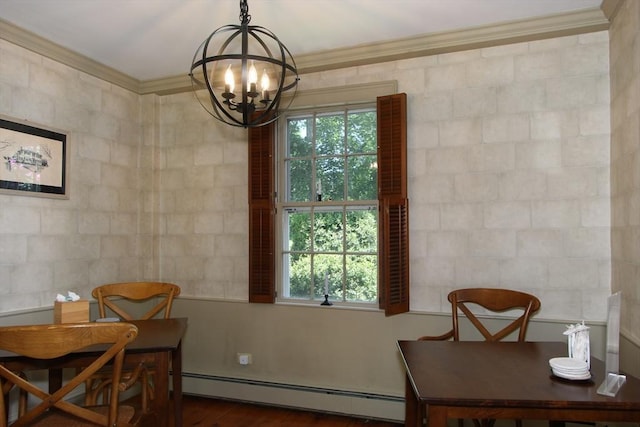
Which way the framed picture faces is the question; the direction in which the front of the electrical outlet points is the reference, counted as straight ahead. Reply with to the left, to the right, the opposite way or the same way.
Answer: to the left

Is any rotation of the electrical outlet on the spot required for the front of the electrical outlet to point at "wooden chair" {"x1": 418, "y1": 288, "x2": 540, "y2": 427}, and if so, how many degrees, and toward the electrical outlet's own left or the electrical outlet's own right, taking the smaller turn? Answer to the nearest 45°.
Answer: approximately 45° to the electrical outlet's own left

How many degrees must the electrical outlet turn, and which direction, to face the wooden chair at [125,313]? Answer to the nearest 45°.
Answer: approximately 90° to its right

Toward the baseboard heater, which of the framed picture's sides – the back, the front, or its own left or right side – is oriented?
front

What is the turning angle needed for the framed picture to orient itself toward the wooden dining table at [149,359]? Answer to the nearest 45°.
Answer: approximately 45° to its right

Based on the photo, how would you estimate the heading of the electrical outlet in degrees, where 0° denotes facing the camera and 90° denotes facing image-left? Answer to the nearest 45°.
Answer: approximately 0°

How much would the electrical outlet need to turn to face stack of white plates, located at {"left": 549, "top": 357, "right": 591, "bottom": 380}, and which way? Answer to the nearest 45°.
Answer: approximately 45° to its left

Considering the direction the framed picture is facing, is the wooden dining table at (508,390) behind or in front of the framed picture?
in front

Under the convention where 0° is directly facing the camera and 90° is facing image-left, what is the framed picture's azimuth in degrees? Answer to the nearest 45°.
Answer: approximately 315°
